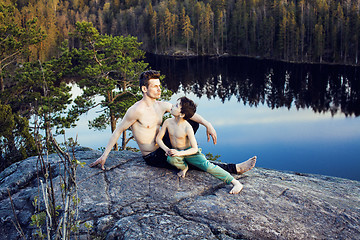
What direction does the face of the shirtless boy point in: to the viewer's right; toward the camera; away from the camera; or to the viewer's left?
to the viewer's left

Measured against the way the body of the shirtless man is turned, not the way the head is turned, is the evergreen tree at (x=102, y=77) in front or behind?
behind
